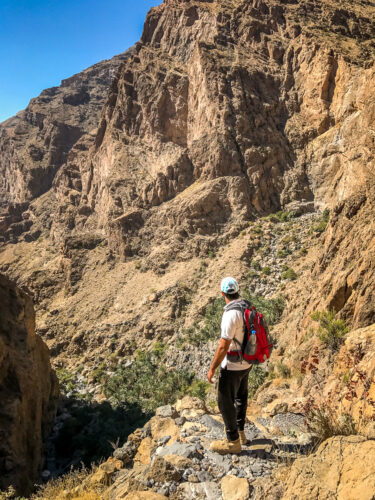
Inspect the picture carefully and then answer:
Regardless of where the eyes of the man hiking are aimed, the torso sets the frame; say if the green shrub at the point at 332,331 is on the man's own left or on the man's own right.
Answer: on the man's own right

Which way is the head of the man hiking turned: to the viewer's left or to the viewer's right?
to the viewer's left

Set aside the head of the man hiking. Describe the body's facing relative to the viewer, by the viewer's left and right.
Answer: facing to the left of the viewer

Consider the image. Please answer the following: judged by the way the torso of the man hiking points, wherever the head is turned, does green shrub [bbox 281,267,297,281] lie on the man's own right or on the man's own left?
on the man's own right

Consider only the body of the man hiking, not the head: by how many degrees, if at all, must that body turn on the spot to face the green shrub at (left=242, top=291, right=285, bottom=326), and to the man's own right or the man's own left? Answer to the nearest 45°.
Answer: approximately 90° to the man's own right
